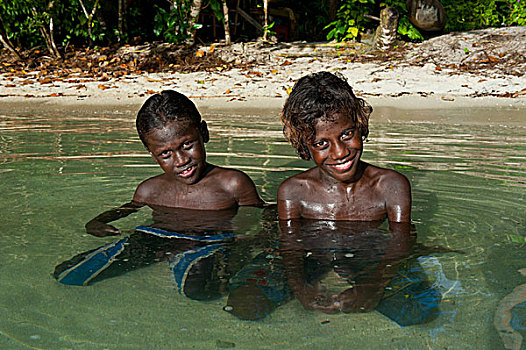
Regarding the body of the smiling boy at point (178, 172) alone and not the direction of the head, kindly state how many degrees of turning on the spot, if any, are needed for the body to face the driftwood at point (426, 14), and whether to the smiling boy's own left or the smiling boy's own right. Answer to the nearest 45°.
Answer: approximately 135° to the smiling boy's own left

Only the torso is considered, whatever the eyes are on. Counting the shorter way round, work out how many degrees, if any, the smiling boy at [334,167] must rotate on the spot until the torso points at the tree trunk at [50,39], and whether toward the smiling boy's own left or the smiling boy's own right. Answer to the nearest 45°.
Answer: approximately 135° to the smiling boy's own right

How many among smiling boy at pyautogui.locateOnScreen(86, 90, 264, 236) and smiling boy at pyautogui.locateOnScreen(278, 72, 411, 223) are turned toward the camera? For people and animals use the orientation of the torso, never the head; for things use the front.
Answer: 2

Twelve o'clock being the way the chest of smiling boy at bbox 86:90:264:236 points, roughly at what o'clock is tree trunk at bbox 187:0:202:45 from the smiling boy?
The tree trunk is roughly at 6 o'clock from the smiling boy.

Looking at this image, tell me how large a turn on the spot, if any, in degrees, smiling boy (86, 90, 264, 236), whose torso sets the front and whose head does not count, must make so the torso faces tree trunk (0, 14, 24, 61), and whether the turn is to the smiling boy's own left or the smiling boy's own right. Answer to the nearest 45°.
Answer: approximately 180°

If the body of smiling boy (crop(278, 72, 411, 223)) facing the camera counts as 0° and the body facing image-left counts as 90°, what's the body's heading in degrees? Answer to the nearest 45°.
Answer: approximately 0°

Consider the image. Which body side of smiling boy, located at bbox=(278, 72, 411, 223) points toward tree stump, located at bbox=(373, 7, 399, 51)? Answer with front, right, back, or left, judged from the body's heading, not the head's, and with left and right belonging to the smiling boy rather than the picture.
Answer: back

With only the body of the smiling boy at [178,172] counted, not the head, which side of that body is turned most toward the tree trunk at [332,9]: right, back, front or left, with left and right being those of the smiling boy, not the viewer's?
back

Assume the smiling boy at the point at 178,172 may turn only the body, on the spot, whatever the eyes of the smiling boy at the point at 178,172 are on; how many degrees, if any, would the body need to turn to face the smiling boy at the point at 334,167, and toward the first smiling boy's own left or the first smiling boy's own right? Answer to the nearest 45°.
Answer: approximately 45° to the first smiling boy's own left

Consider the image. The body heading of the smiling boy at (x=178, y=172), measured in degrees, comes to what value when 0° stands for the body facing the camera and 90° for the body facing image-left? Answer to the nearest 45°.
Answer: approximately 0°

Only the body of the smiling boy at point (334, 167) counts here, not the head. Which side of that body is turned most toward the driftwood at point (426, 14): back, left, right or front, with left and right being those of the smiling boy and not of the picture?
back

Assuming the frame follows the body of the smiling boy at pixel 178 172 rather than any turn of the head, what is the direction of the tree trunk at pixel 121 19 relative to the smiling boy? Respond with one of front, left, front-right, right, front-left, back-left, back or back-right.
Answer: back
